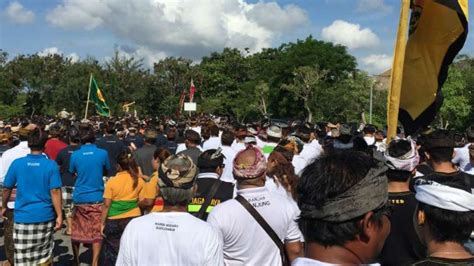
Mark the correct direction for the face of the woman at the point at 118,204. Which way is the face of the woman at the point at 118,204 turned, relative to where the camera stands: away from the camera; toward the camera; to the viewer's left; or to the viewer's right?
away from the camera

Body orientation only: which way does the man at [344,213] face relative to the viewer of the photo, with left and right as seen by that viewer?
facing away from the viewer and to the right of the viewer

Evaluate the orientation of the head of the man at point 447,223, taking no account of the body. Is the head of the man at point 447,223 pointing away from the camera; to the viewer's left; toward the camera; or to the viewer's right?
away from the camera

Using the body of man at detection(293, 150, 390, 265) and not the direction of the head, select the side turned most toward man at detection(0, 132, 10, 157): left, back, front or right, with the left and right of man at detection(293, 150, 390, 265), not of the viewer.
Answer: left

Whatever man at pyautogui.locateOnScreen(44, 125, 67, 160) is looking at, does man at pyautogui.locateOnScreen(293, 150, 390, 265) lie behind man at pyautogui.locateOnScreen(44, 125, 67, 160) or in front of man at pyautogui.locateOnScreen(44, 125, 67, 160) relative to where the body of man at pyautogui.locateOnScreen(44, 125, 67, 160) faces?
behind

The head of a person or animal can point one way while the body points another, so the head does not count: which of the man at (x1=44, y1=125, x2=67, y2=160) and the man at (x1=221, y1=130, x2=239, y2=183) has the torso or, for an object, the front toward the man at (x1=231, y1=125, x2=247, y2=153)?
the man at (x1=221, y1=130, x2=239, y2=183)

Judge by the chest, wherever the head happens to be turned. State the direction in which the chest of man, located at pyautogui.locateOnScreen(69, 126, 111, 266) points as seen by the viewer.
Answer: away from the camera

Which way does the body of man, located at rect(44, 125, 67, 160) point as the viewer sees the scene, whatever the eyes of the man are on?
away from the camera

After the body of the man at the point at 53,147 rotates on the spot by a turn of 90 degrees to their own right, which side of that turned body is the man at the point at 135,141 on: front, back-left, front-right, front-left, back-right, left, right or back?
front-left

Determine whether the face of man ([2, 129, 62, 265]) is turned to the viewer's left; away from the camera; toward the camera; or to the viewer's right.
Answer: away from the camera

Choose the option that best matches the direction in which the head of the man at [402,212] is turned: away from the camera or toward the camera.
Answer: away from the camera

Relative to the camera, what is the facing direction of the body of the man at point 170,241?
away from the camera

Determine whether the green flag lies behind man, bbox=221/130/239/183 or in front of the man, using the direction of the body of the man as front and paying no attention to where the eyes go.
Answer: in front

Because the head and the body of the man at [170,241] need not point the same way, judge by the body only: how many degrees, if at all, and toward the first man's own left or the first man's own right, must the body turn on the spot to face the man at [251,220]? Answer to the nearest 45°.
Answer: approximately 45° to the first man's own right

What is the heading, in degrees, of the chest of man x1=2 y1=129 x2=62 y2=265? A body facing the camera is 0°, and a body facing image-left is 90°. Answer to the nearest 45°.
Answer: approximately 180°
